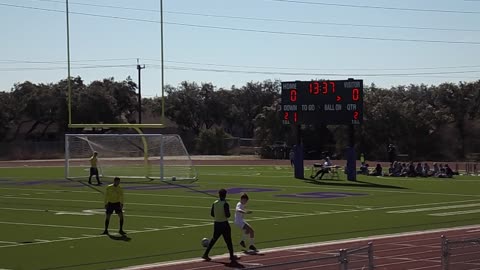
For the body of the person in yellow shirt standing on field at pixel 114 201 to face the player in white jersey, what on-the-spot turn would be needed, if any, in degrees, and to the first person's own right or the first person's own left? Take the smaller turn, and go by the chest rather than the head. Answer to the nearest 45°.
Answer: approximately 45° to the first person's own left

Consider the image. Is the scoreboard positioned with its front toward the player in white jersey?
yes

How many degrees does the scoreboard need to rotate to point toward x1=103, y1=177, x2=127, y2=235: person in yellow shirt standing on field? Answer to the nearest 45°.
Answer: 0° — it already faces them

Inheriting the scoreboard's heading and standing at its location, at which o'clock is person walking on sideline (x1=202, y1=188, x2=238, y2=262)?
The person walking on sideline is roughly at 12 o'clock from the scoreboard.
